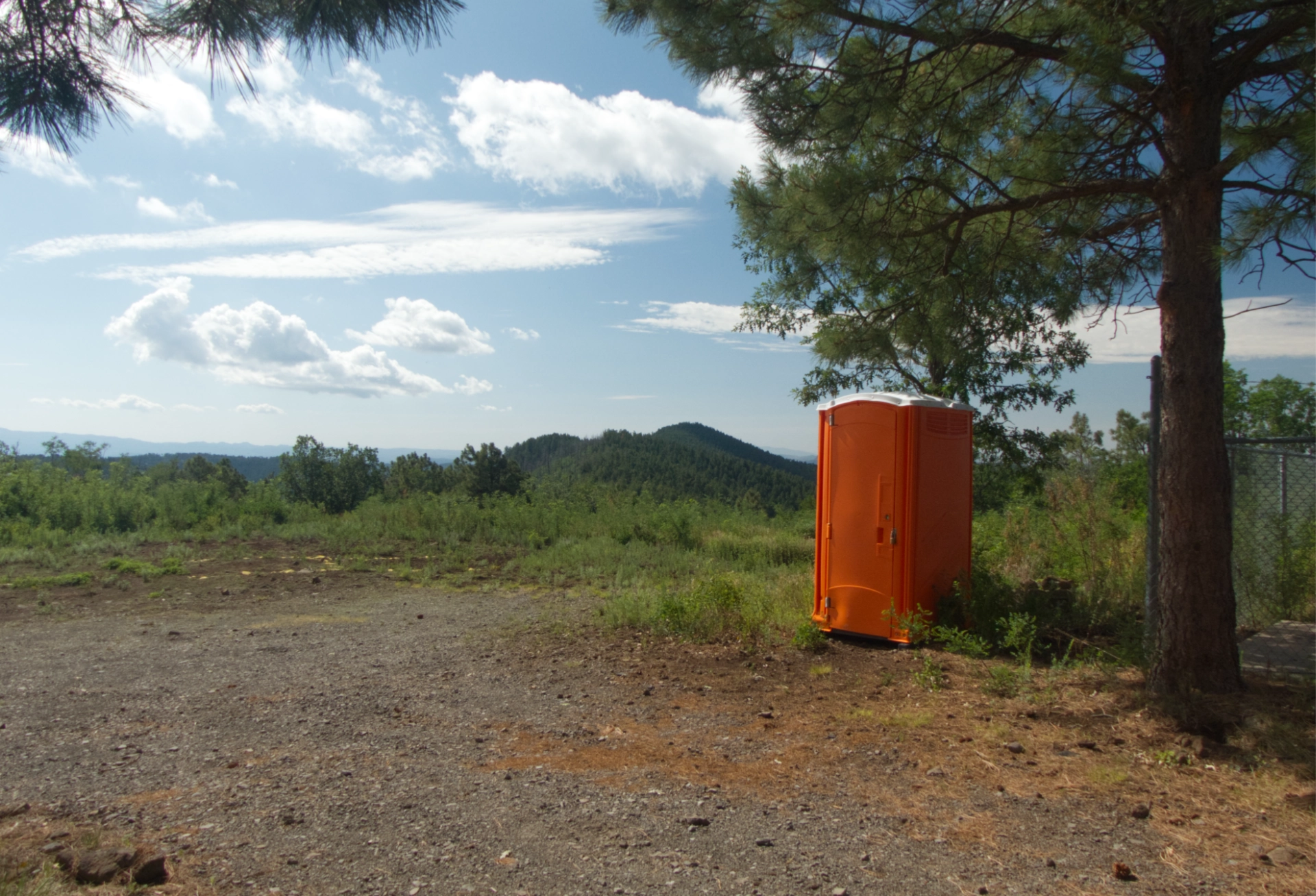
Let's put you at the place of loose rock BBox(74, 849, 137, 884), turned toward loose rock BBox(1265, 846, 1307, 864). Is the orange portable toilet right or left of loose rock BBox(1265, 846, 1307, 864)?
left

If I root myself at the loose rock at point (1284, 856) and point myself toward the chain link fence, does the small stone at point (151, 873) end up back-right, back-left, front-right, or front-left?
back-left

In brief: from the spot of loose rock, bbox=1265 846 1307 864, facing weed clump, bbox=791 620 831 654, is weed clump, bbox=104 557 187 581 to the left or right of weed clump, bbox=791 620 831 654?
left

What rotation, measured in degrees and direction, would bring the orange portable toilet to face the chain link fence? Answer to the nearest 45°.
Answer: approximately 135° to its left

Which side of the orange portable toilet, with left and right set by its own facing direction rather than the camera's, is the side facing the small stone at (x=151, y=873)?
front

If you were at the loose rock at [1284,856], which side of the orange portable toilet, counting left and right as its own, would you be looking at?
left

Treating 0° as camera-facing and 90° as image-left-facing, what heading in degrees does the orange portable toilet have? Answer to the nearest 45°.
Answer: approximately 45°

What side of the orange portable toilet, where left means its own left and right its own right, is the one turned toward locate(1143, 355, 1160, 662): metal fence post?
left

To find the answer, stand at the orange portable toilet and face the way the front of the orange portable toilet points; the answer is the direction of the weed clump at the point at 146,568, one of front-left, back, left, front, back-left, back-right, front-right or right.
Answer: front-right

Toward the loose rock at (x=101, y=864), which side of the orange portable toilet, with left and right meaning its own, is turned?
front
